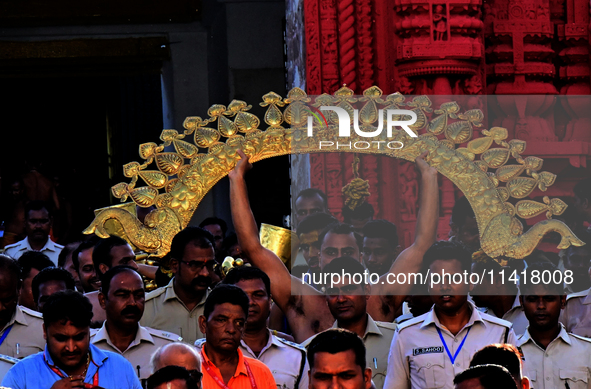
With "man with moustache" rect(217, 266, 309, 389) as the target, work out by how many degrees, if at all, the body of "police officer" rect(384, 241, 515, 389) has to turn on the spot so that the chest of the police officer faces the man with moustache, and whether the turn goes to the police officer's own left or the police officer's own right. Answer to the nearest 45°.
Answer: approximately 90° to the police officer's own right

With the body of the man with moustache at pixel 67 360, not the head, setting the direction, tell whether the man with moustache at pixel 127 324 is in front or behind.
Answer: behind

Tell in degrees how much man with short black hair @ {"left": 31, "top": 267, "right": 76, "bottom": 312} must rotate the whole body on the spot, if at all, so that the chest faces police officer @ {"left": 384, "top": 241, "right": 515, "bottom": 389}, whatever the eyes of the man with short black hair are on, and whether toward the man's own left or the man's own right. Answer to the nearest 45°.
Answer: approximately 45° to the man's own left

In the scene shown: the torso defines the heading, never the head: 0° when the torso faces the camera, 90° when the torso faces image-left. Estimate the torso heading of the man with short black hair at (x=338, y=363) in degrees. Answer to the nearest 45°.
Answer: approximately 0°

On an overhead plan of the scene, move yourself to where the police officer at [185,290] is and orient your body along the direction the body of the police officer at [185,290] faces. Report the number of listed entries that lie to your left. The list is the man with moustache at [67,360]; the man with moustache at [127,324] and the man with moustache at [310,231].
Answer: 1
